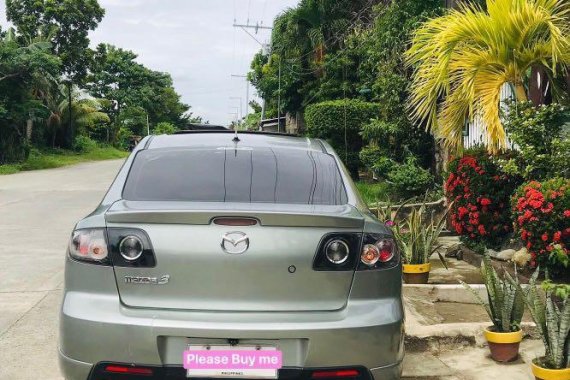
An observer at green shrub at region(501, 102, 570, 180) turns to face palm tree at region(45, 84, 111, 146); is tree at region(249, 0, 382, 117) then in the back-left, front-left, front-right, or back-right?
front-right

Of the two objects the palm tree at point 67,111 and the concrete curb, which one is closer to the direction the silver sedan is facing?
the palm tree

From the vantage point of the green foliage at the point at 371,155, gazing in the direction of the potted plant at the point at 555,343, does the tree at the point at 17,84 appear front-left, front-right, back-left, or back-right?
back-right

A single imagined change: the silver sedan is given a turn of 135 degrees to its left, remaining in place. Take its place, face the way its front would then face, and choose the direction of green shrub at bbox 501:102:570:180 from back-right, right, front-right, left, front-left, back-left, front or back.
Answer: back

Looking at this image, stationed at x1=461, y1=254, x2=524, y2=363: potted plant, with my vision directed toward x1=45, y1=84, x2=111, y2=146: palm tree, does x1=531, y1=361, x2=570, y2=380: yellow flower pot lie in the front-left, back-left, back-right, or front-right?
back-left

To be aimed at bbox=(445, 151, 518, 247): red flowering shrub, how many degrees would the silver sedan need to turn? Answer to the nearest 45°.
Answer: approximately 45° to its right

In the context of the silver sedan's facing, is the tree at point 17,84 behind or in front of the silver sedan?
in front

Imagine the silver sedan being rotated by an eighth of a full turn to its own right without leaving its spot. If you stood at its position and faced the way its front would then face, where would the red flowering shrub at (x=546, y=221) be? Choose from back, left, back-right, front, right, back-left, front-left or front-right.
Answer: front

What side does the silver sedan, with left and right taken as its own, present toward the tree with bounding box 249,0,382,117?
front

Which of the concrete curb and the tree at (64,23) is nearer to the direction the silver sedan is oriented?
the tree

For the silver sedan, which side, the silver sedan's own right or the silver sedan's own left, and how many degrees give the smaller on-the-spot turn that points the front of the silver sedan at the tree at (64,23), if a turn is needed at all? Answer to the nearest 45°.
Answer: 0° — it already faces it

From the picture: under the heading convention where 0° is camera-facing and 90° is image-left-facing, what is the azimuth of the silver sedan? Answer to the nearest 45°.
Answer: approximately 180°

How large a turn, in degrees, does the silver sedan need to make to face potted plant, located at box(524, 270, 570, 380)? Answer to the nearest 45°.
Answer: approximately 90° to its right

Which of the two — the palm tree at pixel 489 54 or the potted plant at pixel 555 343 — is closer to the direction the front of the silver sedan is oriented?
the palm tree

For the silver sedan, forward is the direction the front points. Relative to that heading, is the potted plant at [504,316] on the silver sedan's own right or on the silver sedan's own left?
on the silver sedan's own right

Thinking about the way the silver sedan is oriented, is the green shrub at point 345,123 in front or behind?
in front
